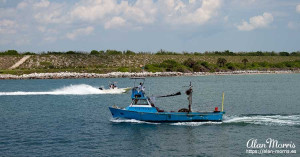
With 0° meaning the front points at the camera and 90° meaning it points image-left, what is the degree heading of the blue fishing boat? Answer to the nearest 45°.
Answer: approximately 90°
